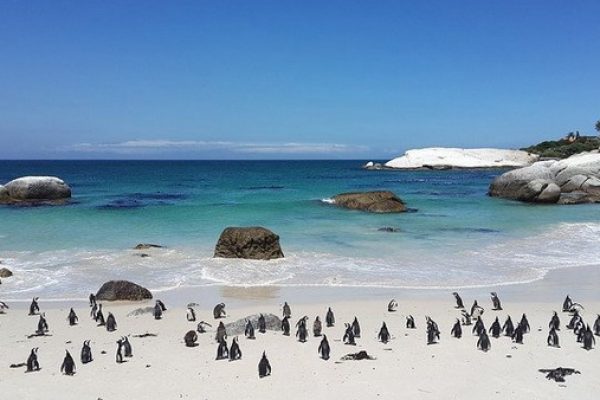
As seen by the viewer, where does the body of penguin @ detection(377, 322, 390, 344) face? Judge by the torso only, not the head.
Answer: away from the camera

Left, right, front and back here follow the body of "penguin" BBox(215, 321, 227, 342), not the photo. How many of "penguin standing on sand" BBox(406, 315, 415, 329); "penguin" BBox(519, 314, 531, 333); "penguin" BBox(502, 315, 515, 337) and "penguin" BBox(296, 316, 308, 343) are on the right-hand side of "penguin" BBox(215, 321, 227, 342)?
4

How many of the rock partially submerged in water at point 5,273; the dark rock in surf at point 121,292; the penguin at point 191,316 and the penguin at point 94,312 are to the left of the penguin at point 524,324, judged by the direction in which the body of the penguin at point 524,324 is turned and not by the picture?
4

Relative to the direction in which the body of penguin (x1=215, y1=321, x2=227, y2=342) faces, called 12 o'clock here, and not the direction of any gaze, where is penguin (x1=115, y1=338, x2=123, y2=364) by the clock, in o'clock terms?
penguin (x1=115, y1=338, x2=123, y2=364) is roughly at 8 o'clock from penguin (x1=215, y1=321, x2=227, y2=342).

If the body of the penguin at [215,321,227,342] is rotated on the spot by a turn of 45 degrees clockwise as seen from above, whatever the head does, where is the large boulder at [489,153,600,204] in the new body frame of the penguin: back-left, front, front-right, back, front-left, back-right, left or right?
front

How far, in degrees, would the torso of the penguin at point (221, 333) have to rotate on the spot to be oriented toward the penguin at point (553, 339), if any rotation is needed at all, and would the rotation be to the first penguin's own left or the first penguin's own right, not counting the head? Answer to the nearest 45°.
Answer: approximately 90° to the first penguin's own right

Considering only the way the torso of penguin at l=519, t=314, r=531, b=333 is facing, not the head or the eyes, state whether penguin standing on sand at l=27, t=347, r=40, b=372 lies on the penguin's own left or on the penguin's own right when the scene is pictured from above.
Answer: on the penguin's own left

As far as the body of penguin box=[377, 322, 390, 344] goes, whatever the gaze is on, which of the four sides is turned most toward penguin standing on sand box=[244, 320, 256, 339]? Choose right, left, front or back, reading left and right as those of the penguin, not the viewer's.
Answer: left

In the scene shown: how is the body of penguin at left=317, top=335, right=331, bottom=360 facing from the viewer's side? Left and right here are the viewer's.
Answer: facing away from the viewer

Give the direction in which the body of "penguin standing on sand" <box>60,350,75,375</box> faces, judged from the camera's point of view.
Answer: away from the camera

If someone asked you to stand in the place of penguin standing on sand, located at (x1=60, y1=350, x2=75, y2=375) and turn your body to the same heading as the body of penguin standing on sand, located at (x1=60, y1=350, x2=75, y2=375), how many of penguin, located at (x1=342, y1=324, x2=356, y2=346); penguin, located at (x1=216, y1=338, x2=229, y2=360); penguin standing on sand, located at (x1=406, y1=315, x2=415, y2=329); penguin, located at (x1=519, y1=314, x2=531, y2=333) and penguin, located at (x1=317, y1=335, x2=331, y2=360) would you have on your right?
5

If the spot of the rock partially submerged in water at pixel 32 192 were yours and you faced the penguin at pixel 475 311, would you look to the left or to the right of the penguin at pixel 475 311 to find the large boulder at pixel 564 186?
left
